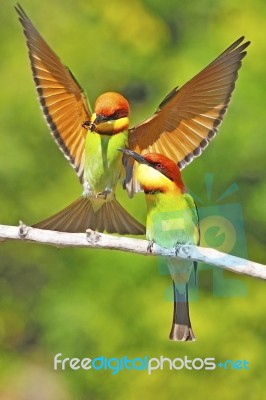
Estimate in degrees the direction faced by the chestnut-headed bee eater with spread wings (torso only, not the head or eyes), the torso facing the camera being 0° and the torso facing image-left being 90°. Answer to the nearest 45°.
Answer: approximately 0°

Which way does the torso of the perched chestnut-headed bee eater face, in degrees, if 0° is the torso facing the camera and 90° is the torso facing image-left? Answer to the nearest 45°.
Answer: approximately 45°
